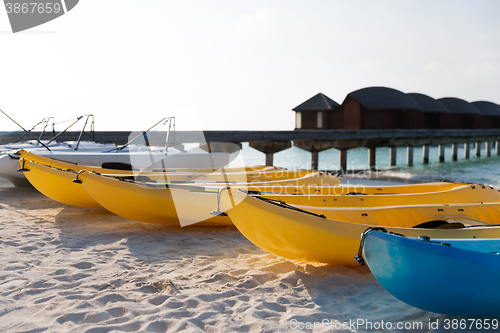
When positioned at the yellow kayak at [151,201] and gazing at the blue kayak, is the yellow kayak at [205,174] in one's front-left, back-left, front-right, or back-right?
back-left

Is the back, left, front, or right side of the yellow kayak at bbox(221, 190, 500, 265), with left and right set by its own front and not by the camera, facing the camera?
left

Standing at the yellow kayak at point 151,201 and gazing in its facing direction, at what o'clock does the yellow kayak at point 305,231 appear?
the yellow kayak at point 305,231 is roughly at 8 o'clock from the yellow kayak at point 151,201.

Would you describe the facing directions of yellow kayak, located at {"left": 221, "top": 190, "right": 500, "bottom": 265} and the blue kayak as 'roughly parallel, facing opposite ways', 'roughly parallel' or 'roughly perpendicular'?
roughly parallel

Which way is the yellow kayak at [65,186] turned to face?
to the viewer's left

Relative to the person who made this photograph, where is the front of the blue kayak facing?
facing to the left of the viewer

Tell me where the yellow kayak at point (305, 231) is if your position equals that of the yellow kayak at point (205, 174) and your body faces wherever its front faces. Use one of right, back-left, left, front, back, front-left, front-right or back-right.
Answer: left

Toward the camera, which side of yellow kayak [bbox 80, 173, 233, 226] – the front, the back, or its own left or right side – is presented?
left

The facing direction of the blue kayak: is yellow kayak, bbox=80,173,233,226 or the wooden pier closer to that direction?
the yellow kayak

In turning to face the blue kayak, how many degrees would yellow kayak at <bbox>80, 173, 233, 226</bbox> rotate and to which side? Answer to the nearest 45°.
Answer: approximately 135° to its left

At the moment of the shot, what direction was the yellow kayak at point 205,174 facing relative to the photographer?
facing to the left of the viewer
